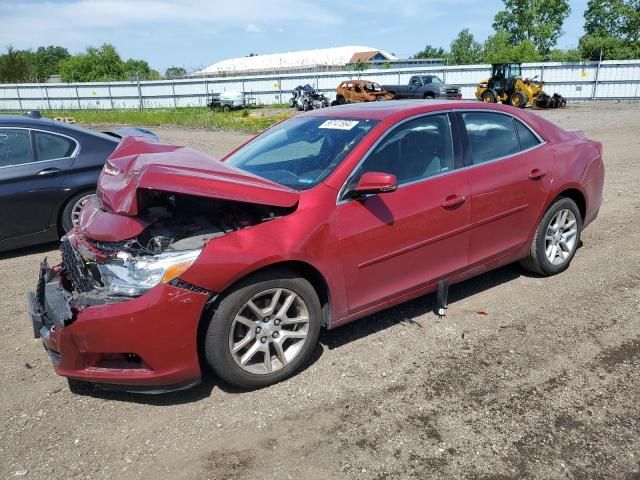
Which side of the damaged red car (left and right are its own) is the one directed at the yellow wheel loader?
back

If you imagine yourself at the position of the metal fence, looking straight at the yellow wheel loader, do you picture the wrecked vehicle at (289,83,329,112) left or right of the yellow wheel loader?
right

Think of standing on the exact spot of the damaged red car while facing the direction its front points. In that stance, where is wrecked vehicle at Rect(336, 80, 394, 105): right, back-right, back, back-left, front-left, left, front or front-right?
back-right

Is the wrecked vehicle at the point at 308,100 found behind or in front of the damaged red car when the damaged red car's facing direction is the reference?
behind

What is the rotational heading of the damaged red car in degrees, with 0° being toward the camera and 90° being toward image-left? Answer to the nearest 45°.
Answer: approximately 45°
